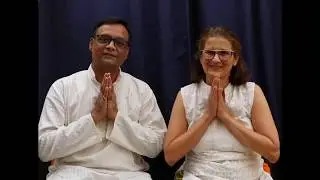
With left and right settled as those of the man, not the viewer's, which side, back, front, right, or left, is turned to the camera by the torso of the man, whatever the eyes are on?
front

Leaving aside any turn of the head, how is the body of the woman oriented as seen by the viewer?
toward the camera

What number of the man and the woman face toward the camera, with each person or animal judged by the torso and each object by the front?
2
